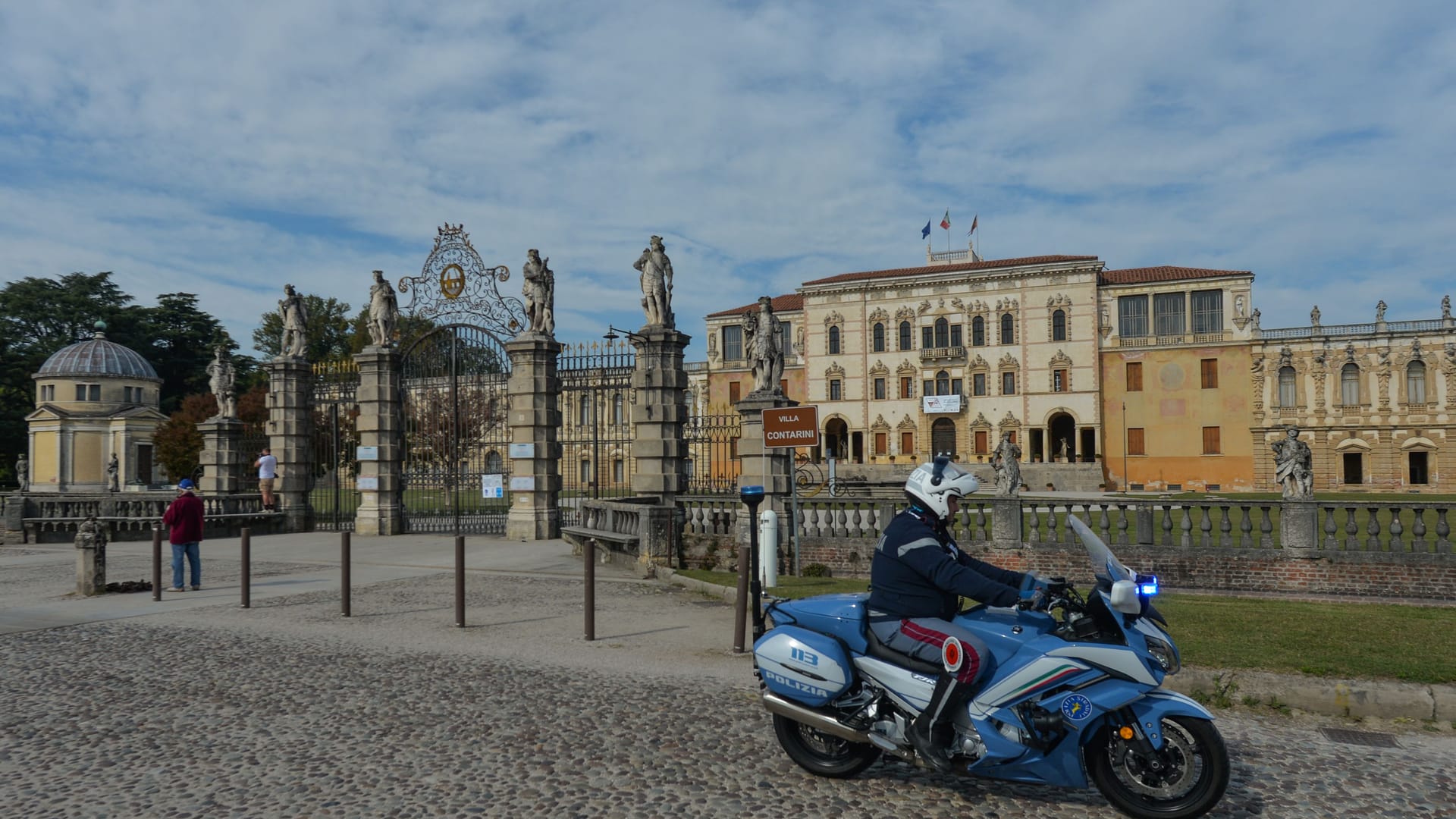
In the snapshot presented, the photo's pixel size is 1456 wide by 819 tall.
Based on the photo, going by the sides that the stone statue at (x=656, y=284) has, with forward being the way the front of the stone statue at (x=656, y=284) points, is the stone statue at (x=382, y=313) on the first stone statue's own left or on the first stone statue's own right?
on the first stone statue's own right

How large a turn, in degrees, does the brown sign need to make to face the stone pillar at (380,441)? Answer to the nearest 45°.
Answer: approximately 135° to its right

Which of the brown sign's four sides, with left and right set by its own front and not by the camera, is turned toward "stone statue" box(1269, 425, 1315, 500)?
left

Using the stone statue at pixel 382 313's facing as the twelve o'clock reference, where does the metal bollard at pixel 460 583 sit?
The metal bollard is roughly at 12 o'clock from the stone statue.

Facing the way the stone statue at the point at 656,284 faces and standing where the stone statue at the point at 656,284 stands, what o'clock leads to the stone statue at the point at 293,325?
the stone statue at the point at 293,325 is roughly at 4 o'clock from the stone statue at the point at 656,284.

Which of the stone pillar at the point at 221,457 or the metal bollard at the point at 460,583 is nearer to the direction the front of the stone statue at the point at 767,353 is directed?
the metal bollard

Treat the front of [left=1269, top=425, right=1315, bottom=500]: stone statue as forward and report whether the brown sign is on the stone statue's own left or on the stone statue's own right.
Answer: on the stone statue's own right
